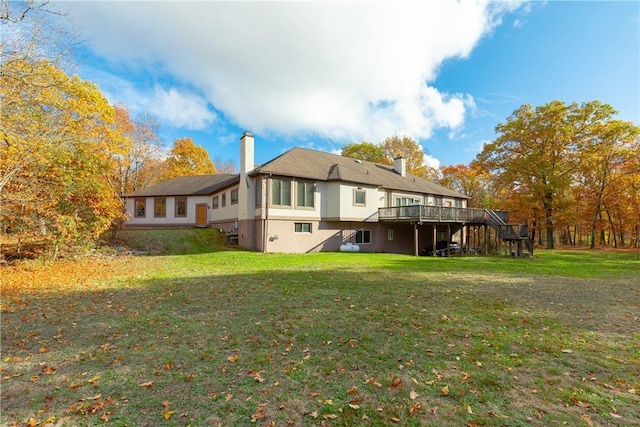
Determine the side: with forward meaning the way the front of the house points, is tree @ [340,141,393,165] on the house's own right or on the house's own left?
on the house's own right

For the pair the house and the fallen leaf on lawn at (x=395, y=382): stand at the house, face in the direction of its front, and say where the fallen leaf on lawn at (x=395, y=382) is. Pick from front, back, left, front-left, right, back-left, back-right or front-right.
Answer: back-left

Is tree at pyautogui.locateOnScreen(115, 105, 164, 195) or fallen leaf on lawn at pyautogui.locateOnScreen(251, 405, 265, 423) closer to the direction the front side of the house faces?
the tree

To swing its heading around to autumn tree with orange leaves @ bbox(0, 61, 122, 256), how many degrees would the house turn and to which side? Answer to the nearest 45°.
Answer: approximately 90° to its left

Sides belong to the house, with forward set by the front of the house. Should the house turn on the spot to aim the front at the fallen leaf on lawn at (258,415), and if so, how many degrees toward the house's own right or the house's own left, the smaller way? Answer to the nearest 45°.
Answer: approximately 135° to the house's own left

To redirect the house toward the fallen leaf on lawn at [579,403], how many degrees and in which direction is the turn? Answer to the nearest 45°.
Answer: approximately 135° to its left

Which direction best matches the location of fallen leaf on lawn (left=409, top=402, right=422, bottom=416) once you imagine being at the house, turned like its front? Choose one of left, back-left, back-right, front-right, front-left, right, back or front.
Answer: back-left

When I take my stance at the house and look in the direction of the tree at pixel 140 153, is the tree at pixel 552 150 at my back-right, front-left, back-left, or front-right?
back-right

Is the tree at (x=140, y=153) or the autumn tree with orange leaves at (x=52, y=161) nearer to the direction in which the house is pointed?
the autumn tree with orange leaves

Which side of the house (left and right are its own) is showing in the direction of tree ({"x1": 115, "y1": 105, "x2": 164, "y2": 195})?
front

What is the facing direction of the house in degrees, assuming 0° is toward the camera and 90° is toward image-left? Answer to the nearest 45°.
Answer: approximately 135°
